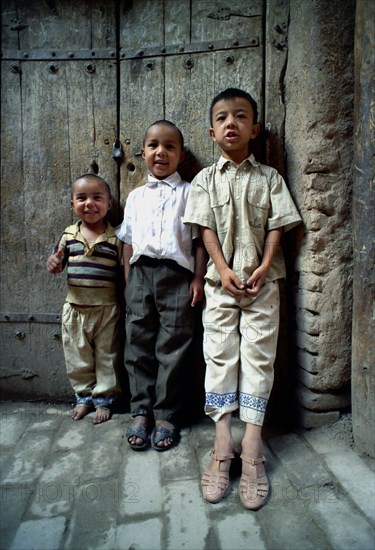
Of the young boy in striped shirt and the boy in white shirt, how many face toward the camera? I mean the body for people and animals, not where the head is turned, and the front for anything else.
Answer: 2

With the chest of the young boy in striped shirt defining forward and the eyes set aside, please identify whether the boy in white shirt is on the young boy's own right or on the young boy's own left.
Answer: on the young boy's own left

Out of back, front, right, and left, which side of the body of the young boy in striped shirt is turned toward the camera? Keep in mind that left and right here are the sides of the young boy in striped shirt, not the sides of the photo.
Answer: front

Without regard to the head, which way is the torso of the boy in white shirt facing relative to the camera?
toward the camera

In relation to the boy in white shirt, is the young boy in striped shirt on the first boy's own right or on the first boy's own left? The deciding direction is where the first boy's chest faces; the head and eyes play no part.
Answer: on the first boy's own right

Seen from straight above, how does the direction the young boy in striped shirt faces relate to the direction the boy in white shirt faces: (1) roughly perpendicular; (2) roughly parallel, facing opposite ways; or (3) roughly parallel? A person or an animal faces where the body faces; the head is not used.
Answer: roughly parallel
